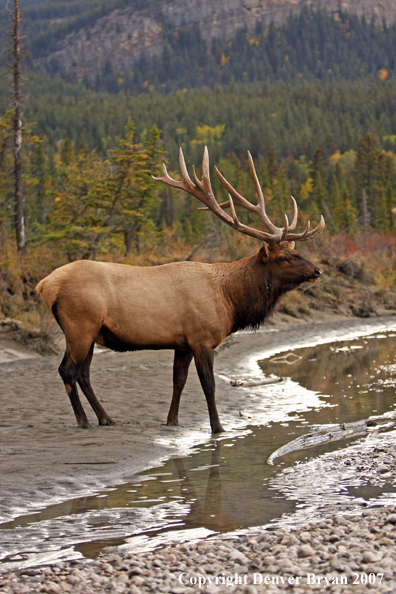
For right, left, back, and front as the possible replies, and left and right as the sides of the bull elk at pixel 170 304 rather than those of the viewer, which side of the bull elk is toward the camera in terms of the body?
right

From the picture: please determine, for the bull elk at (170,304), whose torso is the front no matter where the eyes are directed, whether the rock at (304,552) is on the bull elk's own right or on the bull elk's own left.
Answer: on the bull elk's own right
